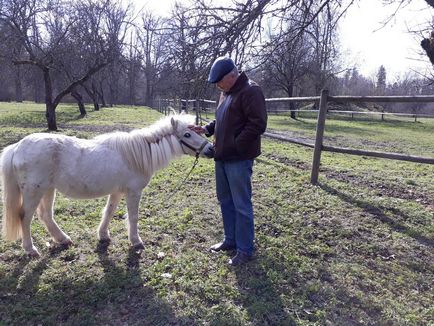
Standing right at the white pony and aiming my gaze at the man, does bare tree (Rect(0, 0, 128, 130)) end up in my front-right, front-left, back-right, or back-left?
back-left

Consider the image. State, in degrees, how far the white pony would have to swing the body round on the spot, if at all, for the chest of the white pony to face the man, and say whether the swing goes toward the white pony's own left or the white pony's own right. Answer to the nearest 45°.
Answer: approximately 45° to the white pony's own right

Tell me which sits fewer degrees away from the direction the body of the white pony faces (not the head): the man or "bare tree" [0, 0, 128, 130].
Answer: the man

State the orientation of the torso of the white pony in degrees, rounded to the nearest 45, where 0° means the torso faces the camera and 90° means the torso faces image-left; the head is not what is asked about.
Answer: approximately 270°

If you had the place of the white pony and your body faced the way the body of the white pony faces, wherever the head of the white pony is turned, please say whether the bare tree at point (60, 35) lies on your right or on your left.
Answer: on your left
